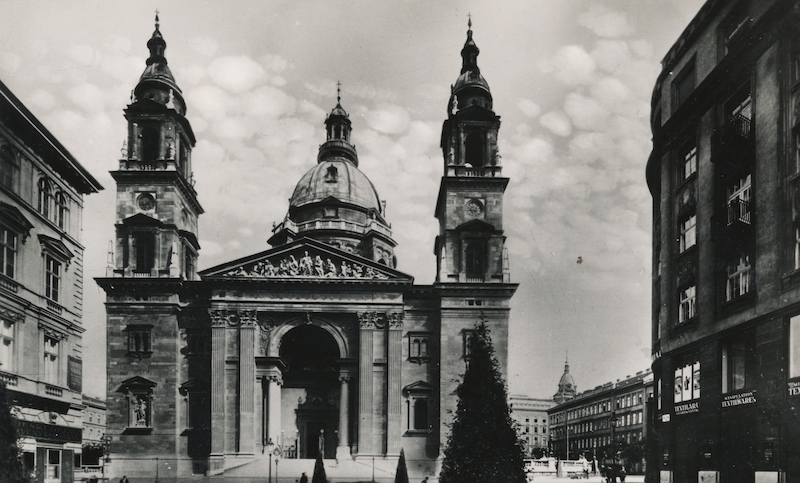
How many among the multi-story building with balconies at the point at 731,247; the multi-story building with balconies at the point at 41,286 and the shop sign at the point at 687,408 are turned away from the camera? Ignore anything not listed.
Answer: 0

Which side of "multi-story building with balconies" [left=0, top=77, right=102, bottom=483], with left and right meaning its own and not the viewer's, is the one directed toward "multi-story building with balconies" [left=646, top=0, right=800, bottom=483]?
front

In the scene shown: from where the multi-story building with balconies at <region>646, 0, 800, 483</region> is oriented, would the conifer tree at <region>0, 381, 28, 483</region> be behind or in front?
in front

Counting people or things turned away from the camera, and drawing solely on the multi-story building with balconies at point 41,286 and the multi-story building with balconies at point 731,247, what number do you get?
0

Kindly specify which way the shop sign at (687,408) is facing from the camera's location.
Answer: facing the viewer and to the left of the viewer

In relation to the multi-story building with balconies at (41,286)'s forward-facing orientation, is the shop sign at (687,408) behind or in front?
in front

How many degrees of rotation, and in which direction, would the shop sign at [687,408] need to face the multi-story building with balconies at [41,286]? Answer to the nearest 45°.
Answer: approximately 45° to its right
